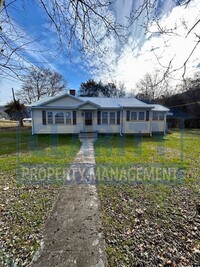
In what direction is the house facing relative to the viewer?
toward the camera
